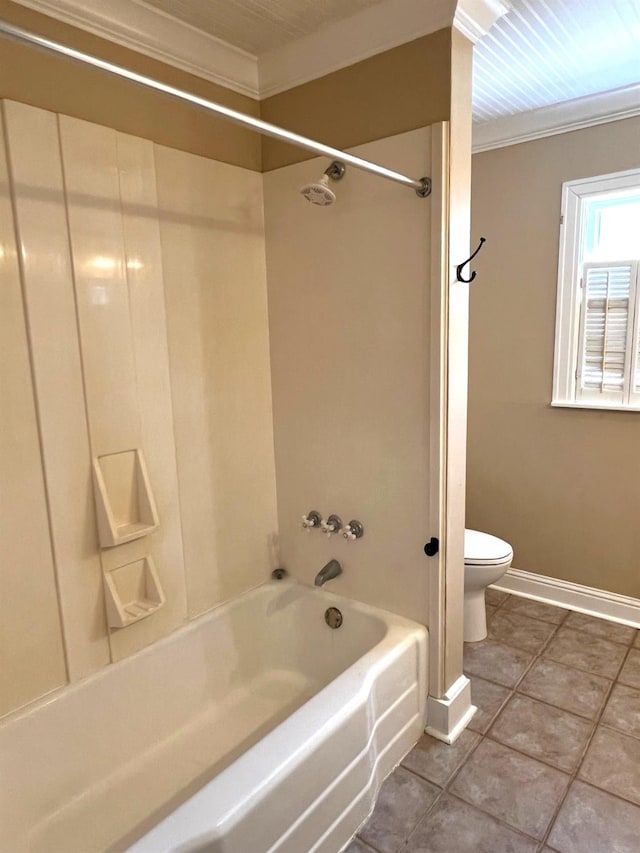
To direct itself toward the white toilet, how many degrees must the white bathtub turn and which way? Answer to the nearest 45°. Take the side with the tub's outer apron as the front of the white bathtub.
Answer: approximately 90° to its left

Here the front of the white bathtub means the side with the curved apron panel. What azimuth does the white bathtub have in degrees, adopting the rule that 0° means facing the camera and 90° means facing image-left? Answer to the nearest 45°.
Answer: approximately 315°

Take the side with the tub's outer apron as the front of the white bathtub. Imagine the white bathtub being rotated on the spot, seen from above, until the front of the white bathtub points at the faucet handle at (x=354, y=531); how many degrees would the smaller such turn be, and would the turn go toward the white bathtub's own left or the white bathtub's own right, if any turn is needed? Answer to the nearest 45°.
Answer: approximately 90° to the white bathtub's own left

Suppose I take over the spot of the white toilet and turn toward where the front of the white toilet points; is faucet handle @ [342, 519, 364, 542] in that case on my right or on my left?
on my right

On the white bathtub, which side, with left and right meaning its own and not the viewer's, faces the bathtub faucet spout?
left
